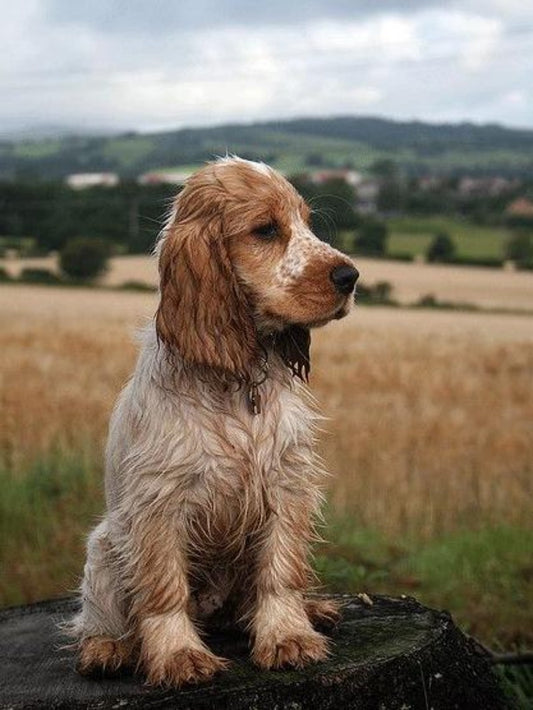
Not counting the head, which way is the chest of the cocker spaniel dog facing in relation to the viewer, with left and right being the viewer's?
facing the viewer and to the right of the viewer
